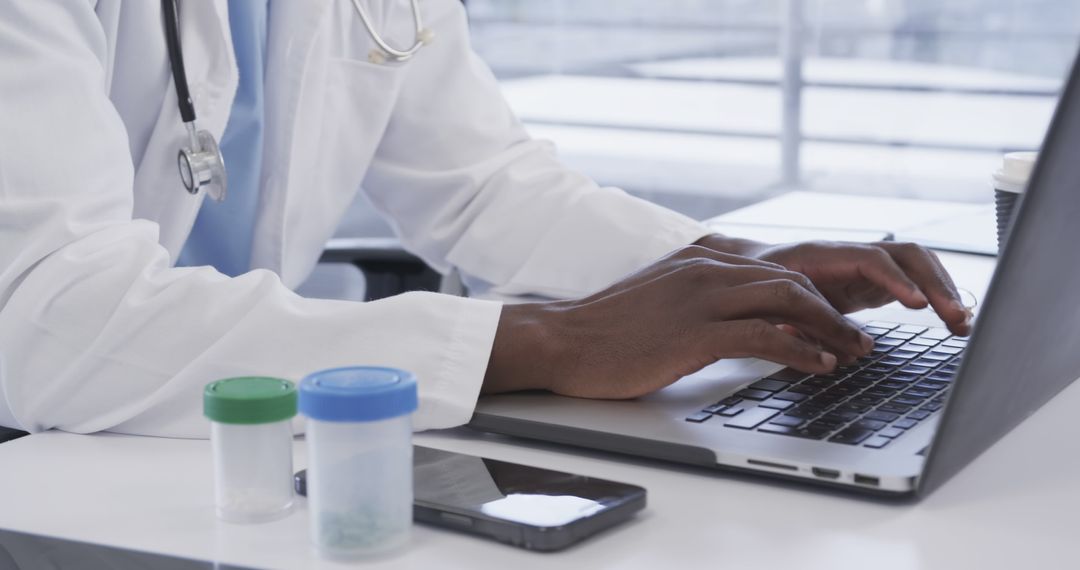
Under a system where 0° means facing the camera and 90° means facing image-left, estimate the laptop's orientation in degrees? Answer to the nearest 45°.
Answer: approximately 135°

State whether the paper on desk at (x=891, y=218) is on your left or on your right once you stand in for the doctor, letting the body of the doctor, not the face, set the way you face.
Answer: on your left

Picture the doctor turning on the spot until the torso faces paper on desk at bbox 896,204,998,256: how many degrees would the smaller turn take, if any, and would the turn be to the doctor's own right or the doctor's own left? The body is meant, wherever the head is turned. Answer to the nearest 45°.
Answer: approximately 90° to the doctor's own left

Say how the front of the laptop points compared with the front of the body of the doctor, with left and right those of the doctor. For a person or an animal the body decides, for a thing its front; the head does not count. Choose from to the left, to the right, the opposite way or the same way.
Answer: the opposite way
